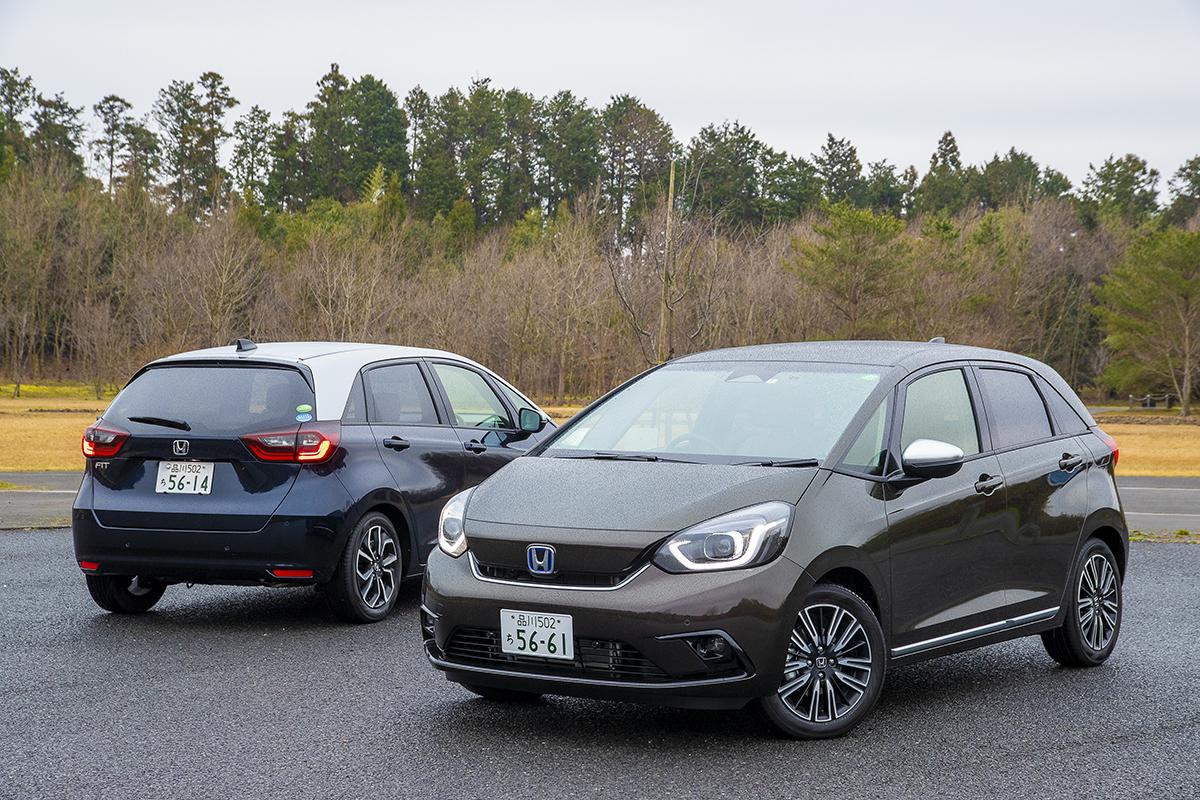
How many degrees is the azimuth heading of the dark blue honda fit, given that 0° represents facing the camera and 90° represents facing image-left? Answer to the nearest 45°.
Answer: approximately 225°
